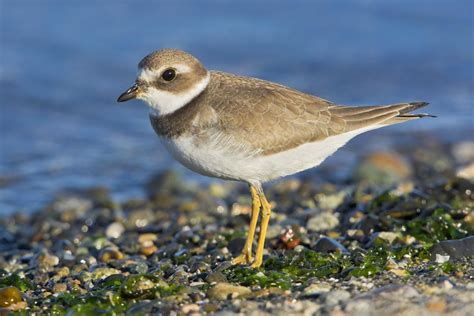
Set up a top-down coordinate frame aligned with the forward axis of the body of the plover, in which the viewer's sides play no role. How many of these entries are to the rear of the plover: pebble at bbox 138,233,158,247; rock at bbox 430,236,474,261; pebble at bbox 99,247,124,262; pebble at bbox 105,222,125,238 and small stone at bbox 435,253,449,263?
2

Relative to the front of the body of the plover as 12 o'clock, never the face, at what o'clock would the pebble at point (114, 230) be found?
The pebble is roughly at 2 o'clock from the plover.

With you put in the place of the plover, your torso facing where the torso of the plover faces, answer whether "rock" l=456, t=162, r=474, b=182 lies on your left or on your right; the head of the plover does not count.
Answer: on your right

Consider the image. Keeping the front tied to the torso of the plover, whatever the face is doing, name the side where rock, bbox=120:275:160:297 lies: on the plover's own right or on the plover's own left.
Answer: on the plover's own left

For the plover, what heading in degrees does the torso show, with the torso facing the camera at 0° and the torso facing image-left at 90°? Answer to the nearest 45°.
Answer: approximately 90°

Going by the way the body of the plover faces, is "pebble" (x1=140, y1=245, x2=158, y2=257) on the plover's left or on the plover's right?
on the plover's right

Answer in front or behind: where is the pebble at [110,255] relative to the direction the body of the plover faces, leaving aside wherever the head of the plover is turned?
in front

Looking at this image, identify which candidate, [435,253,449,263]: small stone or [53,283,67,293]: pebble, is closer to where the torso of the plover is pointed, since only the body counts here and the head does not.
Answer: the pebble

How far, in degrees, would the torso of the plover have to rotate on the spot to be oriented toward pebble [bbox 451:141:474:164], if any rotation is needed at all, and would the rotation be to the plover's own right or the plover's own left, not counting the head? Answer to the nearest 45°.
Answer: approximately 135° to the plover's own right

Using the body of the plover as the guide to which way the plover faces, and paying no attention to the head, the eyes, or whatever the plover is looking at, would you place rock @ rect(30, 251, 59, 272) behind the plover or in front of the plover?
in front

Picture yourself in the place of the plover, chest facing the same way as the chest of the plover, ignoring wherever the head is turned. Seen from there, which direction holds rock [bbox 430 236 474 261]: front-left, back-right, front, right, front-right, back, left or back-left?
back
